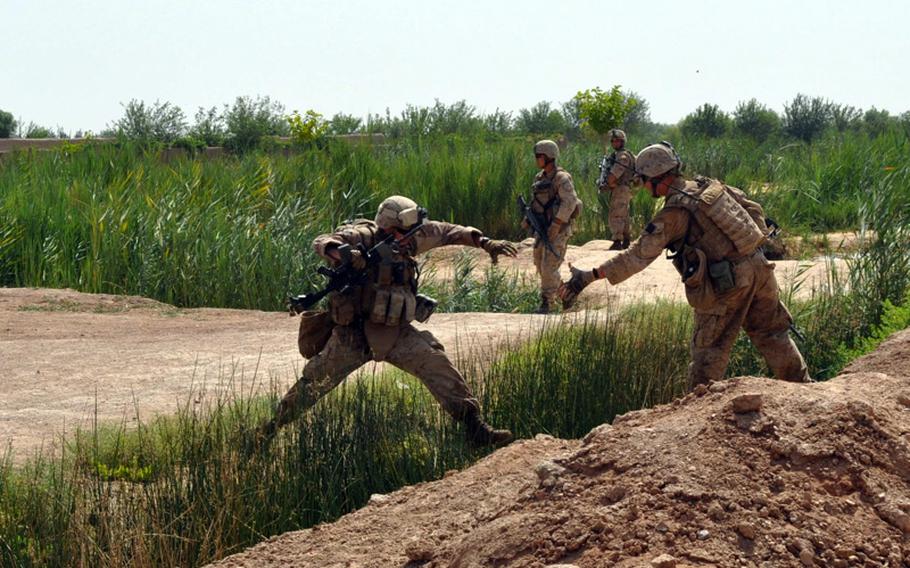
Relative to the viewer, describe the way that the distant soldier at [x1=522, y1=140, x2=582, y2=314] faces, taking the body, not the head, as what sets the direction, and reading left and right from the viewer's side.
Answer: facing the viewer and to the left of the viewer

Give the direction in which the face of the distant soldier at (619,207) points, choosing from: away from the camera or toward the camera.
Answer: toward the camera

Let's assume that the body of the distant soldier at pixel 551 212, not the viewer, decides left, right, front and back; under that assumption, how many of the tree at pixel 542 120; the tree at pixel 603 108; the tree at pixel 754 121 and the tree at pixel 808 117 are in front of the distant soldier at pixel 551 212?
0

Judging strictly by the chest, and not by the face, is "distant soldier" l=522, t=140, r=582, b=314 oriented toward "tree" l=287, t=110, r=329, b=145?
no

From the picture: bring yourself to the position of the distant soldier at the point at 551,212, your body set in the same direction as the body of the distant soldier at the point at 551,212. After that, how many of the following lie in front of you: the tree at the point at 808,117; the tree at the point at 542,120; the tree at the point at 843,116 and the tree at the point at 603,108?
0

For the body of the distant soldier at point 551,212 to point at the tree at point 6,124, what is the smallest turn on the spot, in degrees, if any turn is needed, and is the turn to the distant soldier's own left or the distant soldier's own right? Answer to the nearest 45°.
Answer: approximately 90° to the distant soldier's own right

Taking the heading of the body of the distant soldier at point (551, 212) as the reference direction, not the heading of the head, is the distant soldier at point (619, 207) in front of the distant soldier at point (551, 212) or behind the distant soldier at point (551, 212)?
behind

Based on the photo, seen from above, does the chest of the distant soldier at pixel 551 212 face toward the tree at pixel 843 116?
no

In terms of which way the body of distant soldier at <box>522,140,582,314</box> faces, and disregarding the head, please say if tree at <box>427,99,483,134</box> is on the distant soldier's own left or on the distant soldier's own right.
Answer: on the distant soldier's own right

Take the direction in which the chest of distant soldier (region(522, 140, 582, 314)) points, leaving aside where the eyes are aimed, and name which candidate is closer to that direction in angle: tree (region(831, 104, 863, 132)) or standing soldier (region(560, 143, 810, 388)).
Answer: the standing soldier

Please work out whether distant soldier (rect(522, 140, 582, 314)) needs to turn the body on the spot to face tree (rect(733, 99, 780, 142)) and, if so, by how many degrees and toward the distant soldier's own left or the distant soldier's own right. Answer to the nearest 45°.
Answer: approximately 135° to the distant soldier's own right

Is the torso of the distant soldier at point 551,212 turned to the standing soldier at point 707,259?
no
